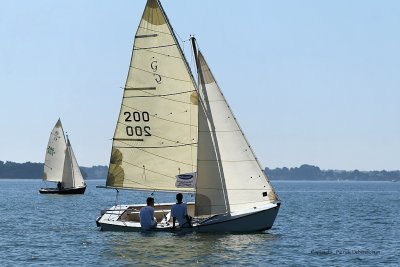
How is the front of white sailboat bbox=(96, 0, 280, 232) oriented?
to the viewer's right
